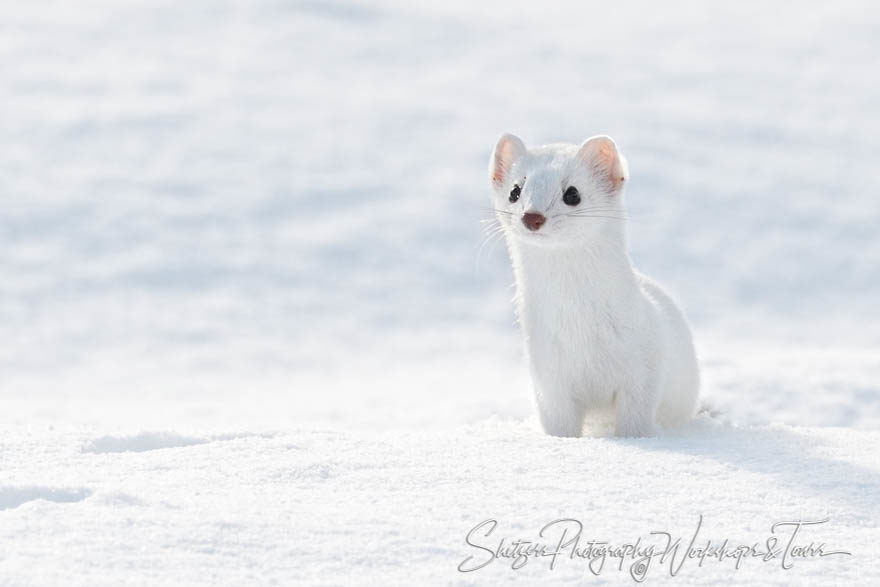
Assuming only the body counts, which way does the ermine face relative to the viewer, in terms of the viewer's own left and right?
facing the viewer and to the left of the viewer
